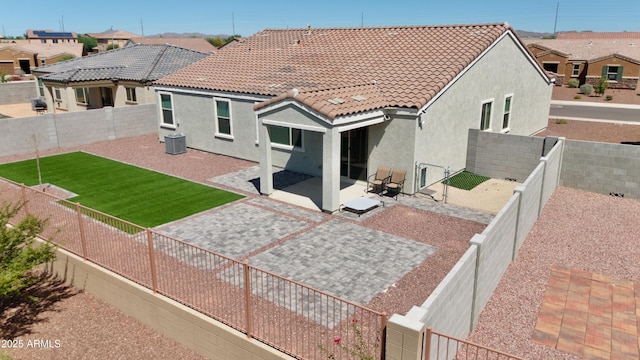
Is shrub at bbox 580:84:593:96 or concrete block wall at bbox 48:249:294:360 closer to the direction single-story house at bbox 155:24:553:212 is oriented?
the shrub

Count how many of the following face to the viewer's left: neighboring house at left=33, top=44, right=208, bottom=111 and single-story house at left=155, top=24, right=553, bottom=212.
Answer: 0

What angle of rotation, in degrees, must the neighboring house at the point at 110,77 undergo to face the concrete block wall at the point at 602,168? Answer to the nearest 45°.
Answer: approximately 90° to its right

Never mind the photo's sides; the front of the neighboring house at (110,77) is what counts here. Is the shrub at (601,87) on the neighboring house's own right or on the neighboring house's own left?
on the neighboring house's own right

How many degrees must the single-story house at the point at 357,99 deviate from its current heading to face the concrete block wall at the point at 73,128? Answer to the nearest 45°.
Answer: approximately 135° to its left

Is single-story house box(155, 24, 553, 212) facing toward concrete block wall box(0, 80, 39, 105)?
no

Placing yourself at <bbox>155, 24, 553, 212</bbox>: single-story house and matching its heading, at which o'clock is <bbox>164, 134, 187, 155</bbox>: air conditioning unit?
The air conditioning unit is roughly at 8 o'clock from the single-story house.

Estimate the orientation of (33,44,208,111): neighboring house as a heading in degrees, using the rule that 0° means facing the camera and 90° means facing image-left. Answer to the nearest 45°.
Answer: approximately 225°

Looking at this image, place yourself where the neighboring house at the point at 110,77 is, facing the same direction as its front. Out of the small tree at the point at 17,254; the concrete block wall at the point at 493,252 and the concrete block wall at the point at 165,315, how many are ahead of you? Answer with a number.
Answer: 0

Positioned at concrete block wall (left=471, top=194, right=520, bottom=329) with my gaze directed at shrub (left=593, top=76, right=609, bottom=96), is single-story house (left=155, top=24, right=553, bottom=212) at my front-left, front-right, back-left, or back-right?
front-left

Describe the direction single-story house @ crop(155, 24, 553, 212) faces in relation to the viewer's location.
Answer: facing away from the viewer and to the right of the viewer

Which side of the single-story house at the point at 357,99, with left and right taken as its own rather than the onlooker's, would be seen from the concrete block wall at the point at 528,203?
right

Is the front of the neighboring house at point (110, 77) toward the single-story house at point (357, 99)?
no

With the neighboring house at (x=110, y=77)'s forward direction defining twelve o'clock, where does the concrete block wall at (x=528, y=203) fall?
The concrete block wall is roughly at 4 o'clock from the neighboring house.

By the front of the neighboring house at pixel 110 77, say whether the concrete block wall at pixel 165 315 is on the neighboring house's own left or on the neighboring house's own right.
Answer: on the neighboring house's own right

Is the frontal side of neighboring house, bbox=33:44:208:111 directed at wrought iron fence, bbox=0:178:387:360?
no
